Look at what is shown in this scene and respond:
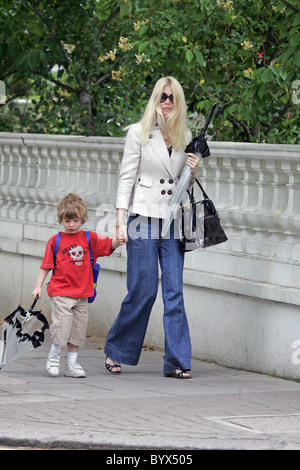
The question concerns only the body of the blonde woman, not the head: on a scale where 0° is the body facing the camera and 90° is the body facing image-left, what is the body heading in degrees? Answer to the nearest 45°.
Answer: approximately 315°

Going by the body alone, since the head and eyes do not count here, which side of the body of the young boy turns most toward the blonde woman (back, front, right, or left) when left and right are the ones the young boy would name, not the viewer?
left

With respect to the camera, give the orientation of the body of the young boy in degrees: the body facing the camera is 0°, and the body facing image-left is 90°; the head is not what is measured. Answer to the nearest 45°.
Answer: approximately 0°
